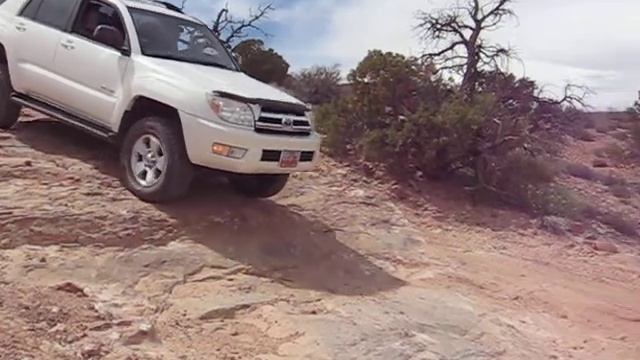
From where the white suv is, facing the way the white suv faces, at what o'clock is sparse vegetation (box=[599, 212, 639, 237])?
The sparse vegetation is roughly at 10 o'clock from the white suv.

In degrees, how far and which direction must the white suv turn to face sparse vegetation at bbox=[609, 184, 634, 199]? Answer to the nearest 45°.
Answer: approximately 90° to its left

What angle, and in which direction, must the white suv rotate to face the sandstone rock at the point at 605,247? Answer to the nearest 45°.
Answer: approximately 45° to its left

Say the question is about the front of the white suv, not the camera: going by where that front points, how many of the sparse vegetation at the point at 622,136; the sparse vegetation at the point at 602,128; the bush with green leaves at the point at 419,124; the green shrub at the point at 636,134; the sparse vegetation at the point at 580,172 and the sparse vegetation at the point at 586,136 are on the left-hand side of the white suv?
6

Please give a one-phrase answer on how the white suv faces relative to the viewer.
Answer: facing the viewer and to the right of the viewer

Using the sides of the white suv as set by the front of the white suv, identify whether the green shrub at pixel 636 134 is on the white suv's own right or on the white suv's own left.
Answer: on the white suv's own left

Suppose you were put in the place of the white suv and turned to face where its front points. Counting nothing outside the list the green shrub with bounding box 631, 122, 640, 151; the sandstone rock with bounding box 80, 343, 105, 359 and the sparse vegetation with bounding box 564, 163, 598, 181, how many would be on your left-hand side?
2

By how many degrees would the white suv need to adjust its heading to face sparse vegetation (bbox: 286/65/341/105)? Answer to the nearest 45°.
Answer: approximately 135° to its left

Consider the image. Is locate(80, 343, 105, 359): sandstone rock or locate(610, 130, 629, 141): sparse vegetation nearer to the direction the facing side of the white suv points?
the sandstone rock

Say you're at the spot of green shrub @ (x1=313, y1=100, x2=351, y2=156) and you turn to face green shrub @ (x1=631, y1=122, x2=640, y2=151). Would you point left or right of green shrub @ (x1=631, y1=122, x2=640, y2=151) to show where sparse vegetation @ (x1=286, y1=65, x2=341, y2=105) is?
left

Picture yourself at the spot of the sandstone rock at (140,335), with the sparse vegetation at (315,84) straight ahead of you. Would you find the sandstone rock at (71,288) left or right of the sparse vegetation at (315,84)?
left

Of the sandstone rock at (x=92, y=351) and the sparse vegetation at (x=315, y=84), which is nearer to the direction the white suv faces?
the sandstone rock

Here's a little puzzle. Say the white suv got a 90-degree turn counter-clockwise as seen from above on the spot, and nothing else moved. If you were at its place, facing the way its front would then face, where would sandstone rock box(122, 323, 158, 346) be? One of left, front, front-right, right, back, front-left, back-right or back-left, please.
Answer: back-right

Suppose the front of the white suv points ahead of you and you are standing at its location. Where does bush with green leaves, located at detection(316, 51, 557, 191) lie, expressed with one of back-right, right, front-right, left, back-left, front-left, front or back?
left

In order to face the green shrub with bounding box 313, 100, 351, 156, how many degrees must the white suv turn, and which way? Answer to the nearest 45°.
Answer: approximately 90° to its left
